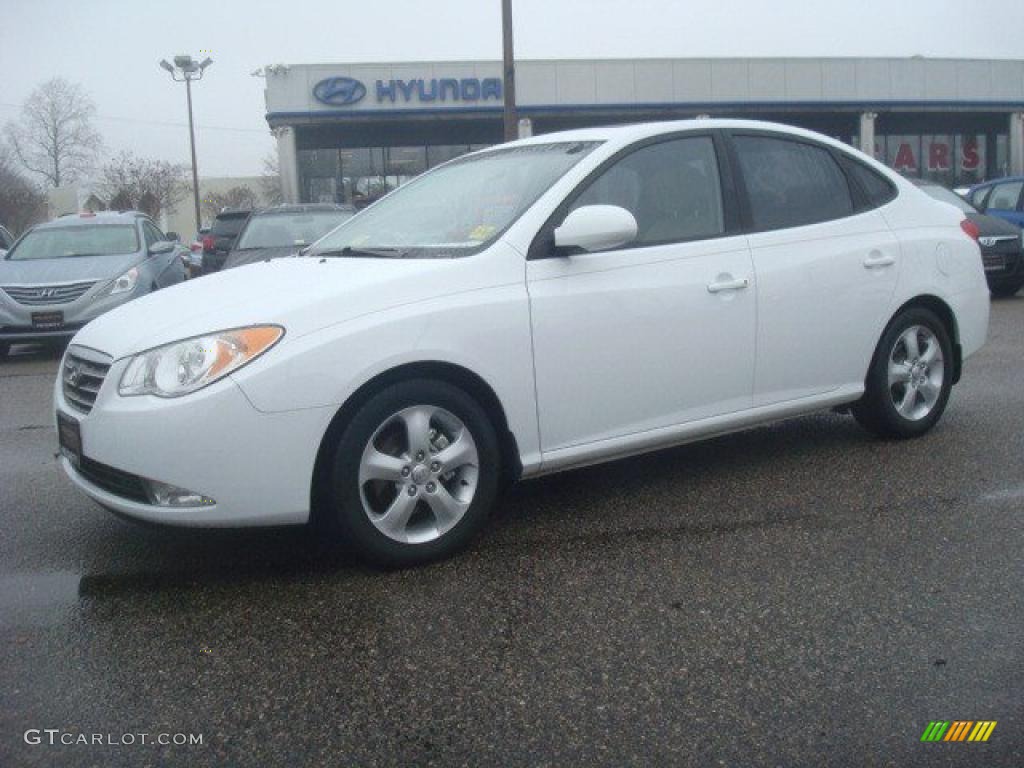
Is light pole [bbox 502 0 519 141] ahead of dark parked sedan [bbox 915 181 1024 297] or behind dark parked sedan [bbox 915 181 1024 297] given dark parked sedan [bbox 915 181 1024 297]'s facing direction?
behind

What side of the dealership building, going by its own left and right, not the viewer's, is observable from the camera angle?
front

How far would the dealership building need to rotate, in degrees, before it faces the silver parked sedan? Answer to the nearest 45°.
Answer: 0° — it already faces it

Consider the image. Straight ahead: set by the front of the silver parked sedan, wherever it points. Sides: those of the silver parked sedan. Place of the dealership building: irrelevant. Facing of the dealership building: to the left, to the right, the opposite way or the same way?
the same way

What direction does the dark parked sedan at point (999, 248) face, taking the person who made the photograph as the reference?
facing the viewer and to the right of the viewer

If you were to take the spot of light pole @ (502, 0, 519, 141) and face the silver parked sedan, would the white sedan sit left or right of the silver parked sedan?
left

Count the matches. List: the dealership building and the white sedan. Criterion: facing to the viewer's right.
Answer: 0

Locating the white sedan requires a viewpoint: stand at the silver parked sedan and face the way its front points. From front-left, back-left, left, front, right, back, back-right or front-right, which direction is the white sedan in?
front-left

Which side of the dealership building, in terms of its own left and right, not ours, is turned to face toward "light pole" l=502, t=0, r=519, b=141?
front

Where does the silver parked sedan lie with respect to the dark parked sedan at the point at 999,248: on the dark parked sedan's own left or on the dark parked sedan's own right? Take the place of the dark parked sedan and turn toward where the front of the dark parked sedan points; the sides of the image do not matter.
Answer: on the dark parked sedan's own right

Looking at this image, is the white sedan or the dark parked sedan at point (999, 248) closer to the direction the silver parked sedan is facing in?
the white sedan

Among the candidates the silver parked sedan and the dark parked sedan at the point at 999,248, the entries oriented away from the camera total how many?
0

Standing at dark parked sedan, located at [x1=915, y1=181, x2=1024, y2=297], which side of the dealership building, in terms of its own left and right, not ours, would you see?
front

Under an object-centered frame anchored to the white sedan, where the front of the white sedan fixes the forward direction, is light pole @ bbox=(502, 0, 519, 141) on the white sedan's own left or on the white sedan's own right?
on the white sedan's own right

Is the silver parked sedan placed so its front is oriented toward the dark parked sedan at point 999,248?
no

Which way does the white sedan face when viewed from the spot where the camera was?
facing the viewer and to the left of the viewer

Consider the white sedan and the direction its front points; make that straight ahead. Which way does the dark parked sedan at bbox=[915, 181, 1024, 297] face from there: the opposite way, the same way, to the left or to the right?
to the left

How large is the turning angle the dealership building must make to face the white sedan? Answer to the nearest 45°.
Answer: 0° — it already faces it

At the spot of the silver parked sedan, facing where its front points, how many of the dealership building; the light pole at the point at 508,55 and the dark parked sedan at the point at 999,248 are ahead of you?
0
